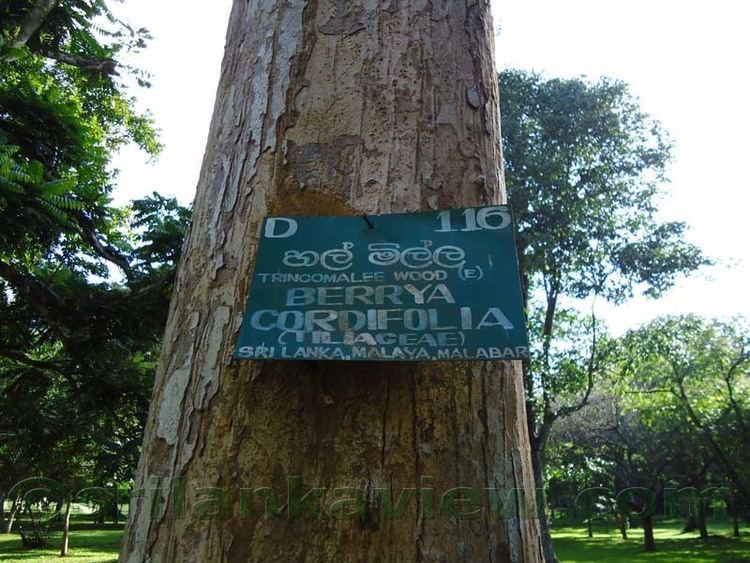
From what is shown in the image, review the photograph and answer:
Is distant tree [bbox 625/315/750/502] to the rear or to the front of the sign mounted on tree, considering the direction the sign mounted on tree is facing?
to the rear

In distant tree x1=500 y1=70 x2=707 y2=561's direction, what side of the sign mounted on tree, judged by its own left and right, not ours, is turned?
back

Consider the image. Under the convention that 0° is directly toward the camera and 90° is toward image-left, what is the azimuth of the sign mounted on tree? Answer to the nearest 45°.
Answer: approximately 0°
